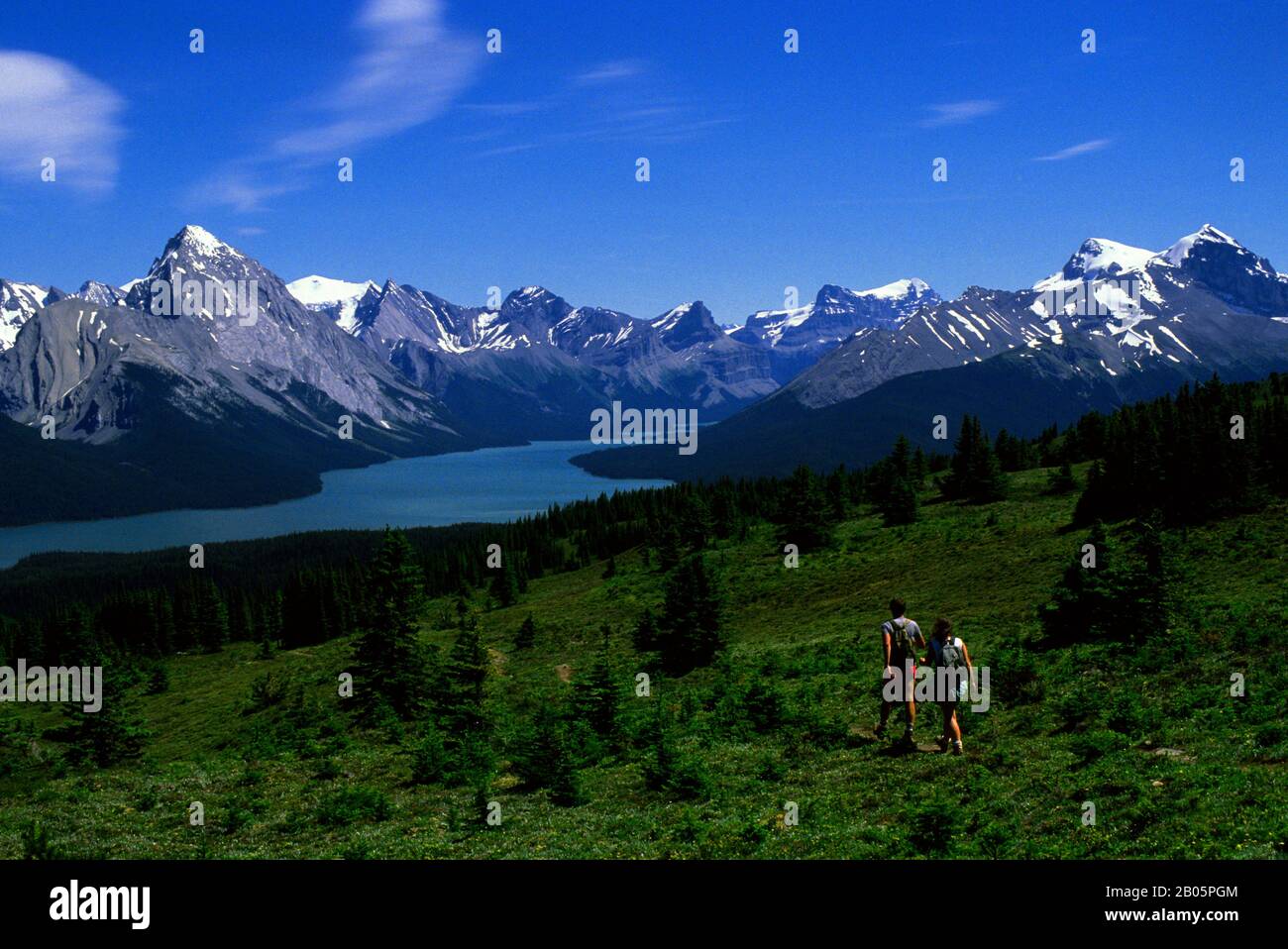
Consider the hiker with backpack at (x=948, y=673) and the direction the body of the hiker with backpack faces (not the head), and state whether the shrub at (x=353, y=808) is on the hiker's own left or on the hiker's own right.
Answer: on the hiker's own left

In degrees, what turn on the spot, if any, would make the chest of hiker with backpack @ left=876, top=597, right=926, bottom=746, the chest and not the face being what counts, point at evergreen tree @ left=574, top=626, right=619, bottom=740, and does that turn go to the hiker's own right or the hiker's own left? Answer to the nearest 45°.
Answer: approximately 45° to the hiker's own left

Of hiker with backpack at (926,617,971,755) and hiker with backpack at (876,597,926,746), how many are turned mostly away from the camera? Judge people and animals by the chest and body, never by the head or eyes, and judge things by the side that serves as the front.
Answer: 2

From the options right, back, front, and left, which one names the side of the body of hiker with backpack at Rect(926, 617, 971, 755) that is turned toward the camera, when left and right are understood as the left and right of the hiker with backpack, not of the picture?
back

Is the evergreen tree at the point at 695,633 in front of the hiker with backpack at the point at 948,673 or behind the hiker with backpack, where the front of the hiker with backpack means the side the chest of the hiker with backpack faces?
in front

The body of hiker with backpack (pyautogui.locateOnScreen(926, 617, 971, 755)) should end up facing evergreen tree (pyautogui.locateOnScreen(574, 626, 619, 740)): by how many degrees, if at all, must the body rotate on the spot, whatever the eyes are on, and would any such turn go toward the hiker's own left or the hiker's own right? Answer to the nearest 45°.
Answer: approximately 45° to the hiker's own left

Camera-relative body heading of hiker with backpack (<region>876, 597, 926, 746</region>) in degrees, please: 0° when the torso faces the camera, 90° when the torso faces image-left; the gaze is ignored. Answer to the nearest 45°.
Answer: approximately 180°
